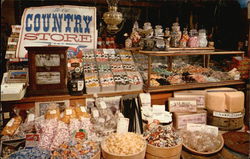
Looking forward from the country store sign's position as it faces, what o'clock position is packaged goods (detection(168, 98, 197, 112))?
The packaged goods is roughly at 10 o'clock from the country store sign.

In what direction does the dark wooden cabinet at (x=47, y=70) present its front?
toward the camera

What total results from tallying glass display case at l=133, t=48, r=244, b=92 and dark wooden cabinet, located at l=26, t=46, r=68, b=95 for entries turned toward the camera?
2

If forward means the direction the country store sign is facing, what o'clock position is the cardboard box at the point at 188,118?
The cardboard box is roughly at 10 o'clock from the country store sign.

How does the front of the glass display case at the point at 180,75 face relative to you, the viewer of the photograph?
facing the viewer

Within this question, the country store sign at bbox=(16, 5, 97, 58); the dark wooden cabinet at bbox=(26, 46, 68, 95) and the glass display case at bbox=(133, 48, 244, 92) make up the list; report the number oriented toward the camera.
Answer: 3

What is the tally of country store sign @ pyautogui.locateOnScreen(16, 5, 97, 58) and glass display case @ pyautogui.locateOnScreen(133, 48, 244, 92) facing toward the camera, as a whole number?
2

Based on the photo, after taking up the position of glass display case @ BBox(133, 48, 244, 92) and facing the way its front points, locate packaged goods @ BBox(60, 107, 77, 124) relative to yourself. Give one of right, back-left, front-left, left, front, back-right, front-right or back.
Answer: front-right

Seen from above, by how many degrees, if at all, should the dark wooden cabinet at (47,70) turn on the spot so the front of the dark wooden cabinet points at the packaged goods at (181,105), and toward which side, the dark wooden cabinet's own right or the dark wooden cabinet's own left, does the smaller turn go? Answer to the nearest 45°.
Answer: approximately 90° to the dark wooden cabinet's own left
